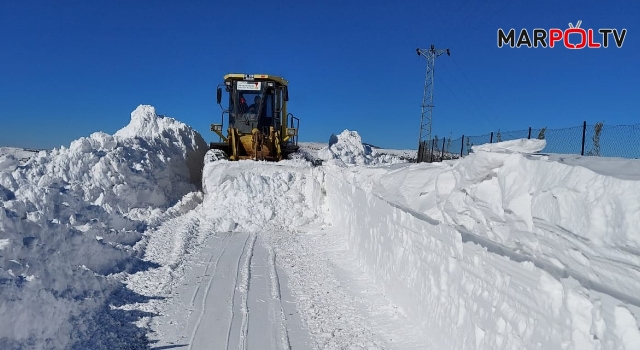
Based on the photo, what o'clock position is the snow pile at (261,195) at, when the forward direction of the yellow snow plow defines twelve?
The snow pile is roughly at 12 o'clock from the yellow snow plow.

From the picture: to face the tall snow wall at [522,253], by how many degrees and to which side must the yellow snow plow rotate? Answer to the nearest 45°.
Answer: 0° — it already faces it

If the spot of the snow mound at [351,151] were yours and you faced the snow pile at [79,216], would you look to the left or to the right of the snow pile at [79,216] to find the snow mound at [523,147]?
left

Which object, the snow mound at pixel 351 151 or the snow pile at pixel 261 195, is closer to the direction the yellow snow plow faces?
the snow pile

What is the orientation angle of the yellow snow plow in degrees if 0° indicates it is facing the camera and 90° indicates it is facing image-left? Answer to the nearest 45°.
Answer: approximately 0°

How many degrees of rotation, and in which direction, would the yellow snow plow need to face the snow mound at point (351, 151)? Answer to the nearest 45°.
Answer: approximately 135° to its left
